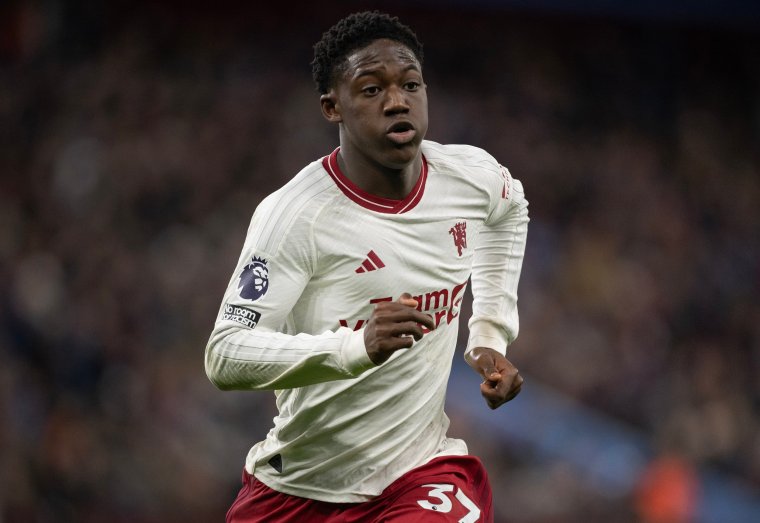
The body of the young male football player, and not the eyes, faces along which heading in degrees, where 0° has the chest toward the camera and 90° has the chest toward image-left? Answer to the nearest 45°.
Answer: approximately 315°
